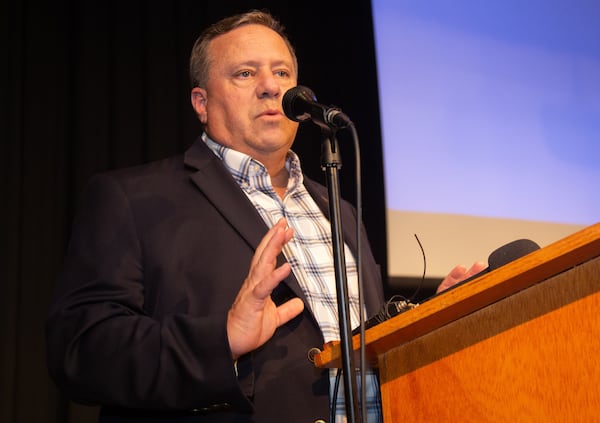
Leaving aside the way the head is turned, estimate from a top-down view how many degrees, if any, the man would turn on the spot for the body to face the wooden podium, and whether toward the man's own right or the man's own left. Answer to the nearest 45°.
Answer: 0° — they already face it

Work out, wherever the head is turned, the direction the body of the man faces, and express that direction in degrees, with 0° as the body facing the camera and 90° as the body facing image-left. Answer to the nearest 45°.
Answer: approximately 315°

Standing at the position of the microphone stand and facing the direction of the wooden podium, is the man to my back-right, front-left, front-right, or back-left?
back-left

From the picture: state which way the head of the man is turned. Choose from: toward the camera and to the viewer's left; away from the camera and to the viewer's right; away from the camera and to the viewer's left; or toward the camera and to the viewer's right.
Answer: toward the camera and to the viewer's right
